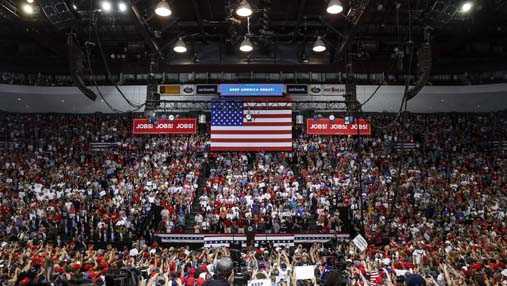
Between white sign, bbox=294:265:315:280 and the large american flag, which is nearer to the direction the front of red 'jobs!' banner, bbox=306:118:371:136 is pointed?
the white sign

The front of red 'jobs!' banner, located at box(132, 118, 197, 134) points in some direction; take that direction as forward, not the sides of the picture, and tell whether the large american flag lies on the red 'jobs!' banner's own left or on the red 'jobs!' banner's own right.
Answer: on the red 'jobs!' banner's own left

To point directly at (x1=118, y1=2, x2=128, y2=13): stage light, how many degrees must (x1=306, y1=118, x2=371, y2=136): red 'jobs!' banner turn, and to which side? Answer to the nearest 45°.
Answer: approximately 45° to its right

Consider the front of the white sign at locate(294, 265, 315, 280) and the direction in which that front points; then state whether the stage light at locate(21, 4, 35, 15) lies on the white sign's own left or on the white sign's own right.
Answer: on the white sign's own right

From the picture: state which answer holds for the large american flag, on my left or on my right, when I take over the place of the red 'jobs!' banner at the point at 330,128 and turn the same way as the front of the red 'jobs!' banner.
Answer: on my right

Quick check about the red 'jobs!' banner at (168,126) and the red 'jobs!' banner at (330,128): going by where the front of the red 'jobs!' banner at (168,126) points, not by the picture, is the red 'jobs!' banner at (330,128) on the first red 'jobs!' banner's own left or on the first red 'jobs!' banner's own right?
on the first red 'jobs!' banner's own left

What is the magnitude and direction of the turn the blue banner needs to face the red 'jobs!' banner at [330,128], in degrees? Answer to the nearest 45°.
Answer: approximately 90° to its left

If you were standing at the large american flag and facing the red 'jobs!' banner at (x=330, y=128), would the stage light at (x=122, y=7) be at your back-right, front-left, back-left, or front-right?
back-right

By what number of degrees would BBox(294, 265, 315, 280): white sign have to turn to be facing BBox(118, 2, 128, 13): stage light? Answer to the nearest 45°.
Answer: approximately 135° to its right

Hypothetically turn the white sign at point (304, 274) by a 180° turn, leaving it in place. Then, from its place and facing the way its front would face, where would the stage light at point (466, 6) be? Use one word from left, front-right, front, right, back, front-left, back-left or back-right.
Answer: front-right

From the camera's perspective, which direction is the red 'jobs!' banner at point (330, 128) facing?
toward the camera
